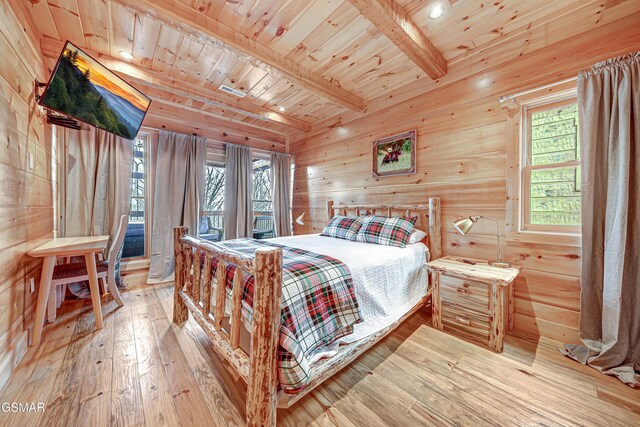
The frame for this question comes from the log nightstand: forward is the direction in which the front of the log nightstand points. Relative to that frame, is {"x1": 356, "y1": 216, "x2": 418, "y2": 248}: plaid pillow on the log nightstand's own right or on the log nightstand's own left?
on the log nightstand's own right

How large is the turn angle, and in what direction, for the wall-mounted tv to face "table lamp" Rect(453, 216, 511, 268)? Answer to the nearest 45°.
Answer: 0° — it already faces it

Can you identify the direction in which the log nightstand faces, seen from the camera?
facing the viewer and to the left of the viewer

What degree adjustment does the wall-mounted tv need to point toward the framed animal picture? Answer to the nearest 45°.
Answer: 0° — it already faces it

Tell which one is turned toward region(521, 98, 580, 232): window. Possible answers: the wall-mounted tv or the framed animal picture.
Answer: the wall-mounted tv

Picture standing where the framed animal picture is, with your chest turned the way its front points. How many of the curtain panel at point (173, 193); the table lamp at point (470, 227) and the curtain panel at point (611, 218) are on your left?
2

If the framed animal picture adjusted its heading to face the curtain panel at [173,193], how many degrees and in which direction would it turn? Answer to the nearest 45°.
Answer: approximately 45° to its right

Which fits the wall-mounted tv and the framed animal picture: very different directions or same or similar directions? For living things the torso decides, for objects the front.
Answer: very different directions

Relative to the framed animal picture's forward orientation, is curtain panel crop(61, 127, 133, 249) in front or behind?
in front

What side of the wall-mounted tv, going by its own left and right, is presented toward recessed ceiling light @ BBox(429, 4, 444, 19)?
front

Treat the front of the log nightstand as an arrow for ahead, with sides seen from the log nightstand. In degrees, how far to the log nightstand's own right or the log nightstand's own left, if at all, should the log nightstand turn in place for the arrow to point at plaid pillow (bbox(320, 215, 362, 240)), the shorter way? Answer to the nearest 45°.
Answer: approximately 45° to the log nightstand's own right

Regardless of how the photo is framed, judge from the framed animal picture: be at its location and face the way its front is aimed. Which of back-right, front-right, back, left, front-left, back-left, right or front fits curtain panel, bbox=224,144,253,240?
front-right

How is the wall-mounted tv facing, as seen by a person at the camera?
facing the viewer and to the right of the viewer

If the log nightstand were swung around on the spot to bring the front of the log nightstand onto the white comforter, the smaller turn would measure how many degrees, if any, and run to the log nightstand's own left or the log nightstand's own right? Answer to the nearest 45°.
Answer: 0° — it already faces it
